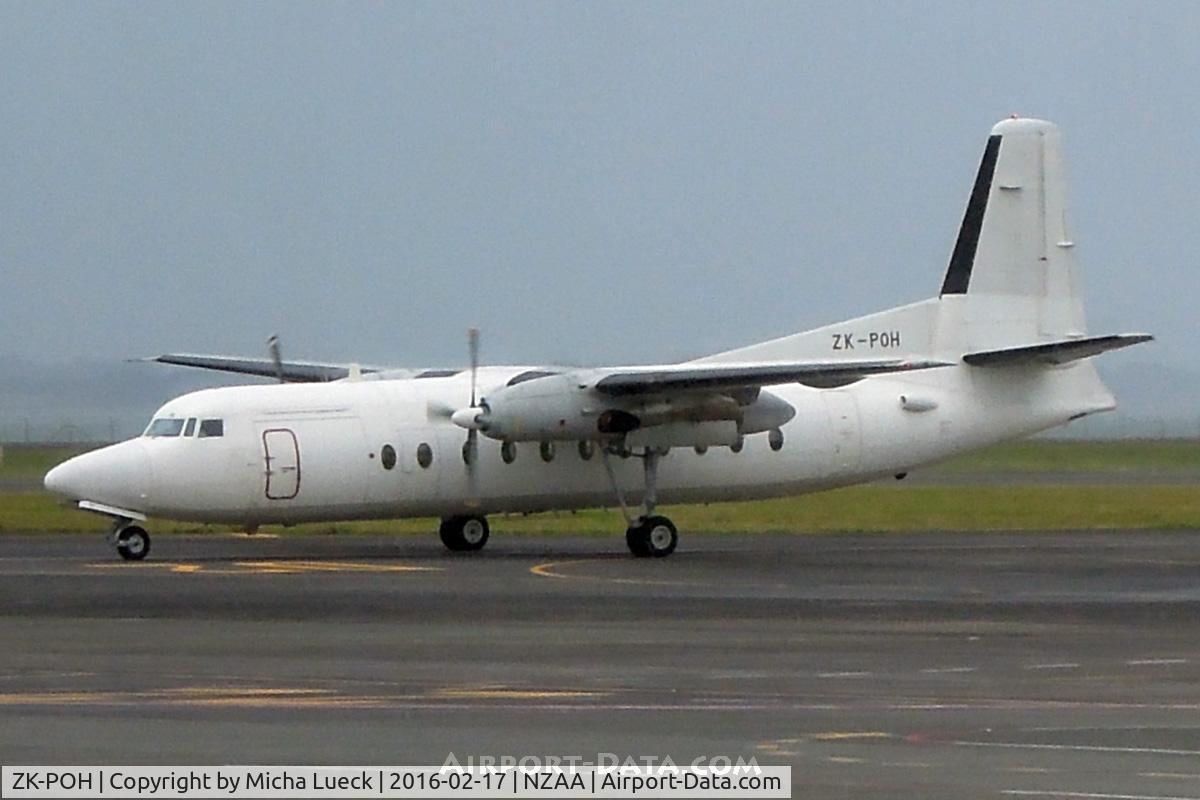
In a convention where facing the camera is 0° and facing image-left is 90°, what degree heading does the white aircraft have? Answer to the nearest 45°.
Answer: approximately 45°
